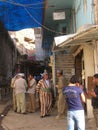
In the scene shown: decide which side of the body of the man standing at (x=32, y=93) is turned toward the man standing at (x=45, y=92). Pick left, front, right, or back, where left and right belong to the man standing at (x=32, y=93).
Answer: left
